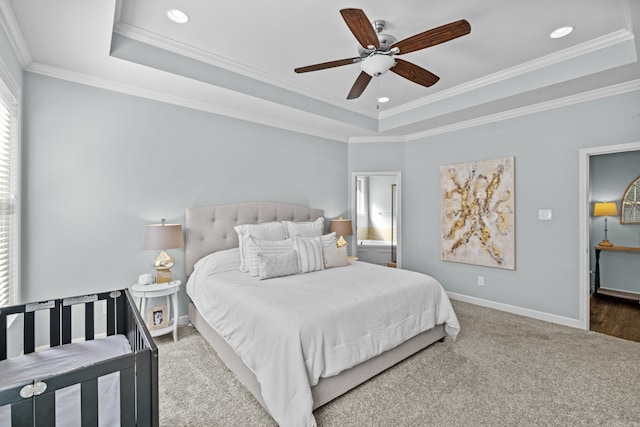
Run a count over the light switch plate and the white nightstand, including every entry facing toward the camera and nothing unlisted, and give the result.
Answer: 2

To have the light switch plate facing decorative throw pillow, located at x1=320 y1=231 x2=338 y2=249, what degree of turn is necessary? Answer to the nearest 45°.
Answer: approximately 45° to its right

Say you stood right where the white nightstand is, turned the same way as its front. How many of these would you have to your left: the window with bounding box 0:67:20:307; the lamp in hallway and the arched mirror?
2

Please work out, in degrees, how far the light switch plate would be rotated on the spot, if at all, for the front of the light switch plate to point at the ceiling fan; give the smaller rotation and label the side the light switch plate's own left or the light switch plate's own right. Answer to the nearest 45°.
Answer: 0° — it already faces it

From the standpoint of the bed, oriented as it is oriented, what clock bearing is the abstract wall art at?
The abstract wall art is roughly at 9 o'clock from the bed.

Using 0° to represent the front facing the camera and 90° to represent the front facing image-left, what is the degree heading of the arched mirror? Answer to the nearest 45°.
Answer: approximately 0°

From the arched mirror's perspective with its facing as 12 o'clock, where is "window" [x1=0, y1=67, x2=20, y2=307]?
The window is roughly at 1 o'clock from the arched mirror.

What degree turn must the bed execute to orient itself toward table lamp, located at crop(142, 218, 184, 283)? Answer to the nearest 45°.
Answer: approximately 180°

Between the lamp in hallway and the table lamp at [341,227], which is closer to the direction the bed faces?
the lamp in hallway

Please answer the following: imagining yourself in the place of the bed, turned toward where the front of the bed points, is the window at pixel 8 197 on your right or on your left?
on your right
